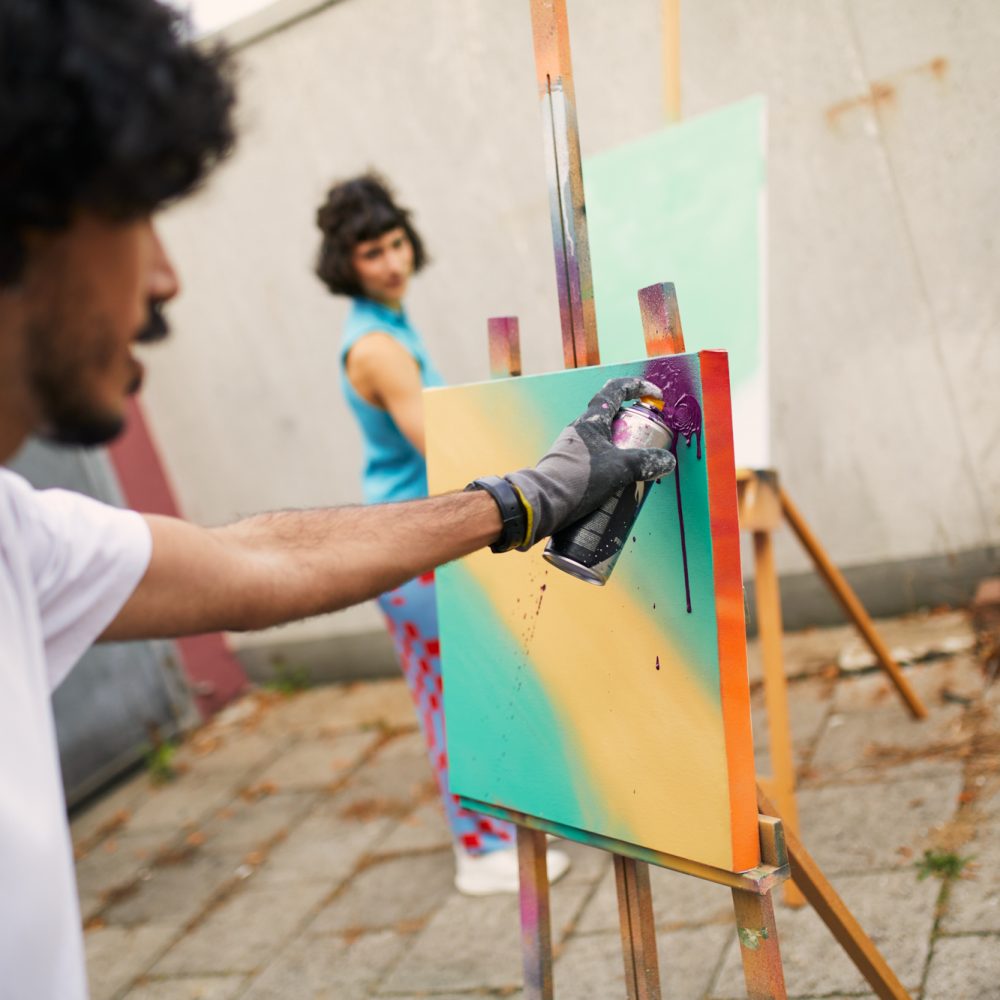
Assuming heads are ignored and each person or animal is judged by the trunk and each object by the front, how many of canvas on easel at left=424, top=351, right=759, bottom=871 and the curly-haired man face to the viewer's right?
1

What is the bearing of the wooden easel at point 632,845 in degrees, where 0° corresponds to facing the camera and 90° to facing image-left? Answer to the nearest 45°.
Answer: approximately 45°

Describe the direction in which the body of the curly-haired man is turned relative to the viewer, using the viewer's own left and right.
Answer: facing to the right of the viewer

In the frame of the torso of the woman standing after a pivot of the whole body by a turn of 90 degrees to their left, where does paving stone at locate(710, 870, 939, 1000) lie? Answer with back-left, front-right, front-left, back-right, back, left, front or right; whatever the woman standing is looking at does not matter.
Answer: back-right

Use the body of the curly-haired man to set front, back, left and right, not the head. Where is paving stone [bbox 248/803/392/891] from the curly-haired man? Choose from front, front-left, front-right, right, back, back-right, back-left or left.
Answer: left

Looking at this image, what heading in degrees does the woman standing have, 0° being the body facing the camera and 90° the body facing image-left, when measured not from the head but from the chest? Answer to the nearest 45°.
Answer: approximately 270°

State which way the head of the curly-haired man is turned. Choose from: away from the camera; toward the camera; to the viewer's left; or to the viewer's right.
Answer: to the viewer's right

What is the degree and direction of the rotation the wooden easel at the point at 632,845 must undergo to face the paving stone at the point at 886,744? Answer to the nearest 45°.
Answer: approximately 135° to its right

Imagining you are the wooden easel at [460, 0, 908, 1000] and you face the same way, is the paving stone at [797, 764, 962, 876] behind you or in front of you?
behind

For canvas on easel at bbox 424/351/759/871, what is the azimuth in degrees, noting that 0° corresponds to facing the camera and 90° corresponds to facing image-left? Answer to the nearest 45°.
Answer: approximately 45°
